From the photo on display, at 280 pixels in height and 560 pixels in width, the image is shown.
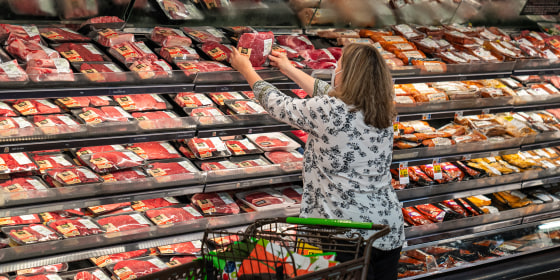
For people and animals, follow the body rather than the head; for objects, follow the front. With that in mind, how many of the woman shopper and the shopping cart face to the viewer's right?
0

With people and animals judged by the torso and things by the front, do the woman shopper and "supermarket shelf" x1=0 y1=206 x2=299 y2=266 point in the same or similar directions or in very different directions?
very different directions

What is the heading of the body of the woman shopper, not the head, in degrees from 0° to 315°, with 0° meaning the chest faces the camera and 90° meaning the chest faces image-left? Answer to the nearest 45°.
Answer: approximately 135°

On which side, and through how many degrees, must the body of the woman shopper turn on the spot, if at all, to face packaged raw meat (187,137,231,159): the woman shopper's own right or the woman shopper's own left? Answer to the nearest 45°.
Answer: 0° — they already face it

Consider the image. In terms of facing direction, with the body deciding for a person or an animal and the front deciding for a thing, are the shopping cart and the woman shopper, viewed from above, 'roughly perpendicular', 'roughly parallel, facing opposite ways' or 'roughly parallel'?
roughly perpendicular

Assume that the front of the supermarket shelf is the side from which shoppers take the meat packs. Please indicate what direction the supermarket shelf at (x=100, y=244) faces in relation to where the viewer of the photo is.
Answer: facing the viewer and to the right of the viewer

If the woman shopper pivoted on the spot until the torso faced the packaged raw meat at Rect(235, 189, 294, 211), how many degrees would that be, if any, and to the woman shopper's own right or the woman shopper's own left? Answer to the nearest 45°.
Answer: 0° — they already face it

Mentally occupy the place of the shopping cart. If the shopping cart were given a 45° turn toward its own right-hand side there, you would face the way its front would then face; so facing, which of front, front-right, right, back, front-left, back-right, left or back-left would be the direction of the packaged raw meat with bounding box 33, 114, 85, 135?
front-right

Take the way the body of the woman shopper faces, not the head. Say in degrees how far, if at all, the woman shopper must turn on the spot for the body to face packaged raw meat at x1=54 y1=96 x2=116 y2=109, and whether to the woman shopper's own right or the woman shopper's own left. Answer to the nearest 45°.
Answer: approximately 45° to the woman shopper's own left

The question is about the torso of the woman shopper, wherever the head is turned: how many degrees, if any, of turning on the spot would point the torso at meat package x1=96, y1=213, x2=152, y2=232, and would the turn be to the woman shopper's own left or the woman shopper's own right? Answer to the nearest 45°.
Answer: approximately 45° to the woman shopper's own left

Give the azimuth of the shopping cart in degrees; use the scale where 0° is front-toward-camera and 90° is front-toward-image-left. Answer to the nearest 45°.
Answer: approximately 45°

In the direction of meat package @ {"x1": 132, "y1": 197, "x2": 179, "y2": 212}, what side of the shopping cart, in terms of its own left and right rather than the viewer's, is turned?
right

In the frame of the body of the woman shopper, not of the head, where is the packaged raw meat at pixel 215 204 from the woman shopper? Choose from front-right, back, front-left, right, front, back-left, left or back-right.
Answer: front

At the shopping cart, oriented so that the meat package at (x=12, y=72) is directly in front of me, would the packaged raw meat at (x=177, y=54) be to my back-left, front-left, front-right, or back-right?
front-right

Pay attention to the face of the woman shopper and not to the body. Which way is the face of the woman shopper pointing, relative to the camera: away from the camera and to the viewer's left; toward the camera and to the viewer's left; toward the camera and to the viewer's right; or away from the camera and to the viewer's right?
away from the camera and to the viewer's left
